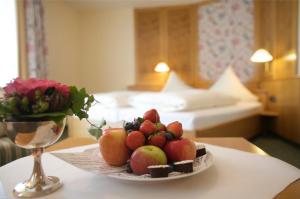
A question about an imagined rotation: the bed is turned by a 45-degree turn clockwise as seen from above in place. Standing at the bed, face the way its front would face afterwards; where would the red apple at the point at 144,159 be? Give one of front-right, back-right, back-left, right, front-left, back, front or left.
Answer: left

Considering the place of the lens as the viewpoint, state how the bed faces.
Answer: facing the viewer and to the left of the viewer

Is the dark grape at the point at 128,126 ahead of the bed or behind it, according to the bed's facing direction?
ahead

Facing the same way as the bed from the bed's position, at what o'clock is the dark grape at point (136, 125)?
The dark grape is roughly at 11 o'clock from the bed.

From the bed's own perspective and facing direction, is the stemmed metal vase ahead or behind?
ahead

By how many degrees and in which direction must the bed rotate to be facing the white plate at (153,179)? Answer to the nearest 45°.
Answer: approximately 45° to its left

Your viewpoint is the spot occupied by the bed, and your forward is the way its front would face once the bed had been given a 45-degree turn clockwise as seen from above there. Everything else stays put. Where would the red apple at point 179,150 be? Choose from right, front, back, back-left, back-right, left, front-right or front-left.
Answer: left

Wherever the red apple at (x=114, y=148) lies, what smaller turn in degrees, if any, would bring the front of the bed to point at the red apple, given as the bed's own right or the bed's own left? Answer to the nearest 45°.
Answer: approximately 45° to the bed's own left

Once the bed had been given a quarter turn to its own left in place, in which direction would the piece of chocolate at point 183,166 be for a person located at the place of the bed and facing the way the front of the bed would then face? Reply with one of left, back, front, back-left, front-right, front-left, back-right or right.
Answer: front-right

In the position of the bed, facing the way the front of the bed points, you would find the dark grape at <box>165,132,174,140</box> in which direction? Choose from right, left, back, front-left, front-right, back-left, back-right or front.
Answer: front-left

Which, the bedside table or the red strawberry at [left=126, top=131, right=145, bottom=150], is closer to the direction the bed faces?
the red strawberry
